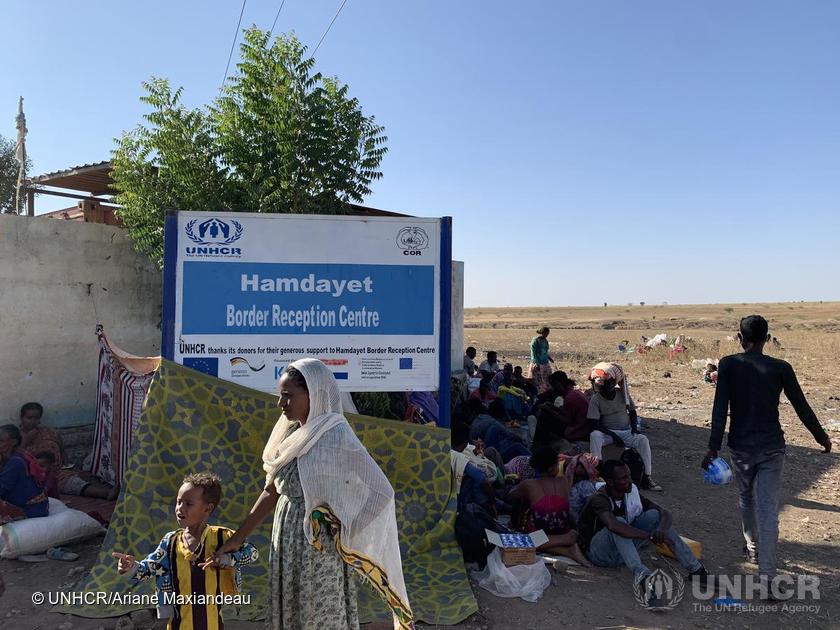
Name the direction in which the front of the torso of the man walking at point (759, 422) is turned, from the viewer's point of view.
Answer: away from the camera

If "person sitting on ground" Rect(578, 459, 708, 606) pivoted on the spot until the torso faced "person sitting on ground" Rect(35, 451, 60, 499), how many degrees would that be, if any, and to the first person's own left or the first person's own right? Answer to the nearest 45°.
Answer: approximately 135° to the first person's own right

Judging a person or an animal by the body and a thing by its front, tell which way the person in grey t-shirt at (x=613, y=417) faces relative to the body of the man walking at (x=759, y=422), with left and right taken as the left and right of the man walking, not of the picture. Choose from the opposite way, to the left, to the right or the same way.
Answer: the opposite way

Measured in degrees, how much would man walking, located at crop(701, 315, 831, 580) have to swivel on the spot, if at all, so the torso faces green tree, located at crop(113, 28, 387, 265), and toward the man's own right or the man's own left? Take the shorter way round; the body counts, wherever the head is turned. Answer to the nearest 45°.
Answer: approximately 90° to the man's own left

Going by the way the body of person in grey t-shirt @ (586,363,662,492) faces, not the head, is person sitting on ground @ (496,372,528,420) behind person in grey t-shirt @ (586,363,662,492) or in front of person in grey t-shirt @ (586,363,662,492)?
behind

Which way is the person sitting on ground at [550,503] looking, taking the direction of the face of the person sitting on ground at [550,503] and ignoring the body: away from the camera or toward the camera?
away from the camera

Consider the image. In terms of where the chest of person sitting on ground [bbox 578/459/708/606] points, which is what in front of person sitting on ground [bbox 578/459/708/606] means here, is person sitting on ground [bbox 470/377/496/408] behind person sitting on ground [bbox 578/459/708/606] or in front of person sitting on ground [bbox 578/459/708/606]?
behind

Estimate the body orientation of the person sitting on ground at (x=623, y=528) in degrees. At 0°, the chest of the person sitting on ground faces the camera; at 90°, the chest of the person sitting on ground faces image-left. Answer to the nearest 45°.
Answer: approximately 315°

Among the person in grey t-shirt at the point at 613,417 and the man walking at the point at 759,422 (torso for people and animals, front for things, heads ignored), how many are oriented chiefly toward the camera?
1
